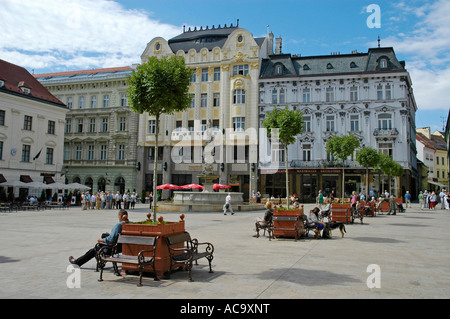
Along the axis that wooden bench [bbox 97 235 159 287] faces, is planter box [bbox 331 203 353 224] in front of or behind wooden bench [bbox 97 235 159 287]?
behind

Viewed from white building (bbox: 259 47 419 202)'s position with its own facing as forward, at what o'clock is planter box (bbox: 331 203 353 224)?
The planter box is roughly at 12 o'clock from the white building.

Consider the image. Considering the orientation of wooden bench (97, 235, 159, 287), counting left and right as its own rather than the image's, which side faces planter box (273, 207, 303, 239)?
back

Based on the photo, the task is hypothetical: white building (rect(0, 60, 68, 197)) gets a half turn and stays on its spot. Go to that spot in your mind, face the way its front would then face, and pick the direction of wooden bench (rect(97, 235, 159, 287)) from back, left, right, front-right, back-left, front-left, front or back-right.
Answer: back-left

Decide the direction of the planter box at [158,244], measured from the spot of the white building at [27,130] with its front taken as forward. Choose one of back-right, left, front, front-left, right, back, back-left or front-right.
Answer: front-right

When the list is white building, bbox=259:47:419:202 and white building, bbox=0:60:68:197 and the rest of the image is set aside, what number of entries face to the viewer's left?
0

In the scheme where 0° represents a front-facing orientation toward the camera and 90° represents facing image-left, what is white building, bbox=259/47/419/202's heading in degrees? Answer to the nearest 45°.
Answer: approximately 0°

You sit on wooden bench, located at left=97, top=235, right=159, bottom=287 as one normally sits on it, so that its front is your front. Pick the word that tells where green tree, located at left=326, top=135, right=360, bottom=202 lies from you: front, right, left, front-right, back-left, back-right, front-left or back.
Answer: back

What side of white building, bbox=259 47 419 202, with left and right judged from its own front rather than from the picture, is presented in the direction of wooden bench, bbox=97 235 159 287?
front

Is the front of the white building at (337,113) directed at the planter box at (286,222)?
yes

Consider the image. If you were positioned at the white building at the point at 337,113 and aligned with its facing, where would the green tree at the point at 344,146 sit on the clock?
The green tree is roughly at 12 o'clock from the white building.

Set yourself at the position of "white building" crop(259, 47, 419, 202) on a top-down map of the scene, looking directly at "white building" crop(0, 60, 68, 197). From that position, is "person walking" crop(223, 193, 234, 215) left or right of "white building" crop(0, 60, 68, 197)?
left

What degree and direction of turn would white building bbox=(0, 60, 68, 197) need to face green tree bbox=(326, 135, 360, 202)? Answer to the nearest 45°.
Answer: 0° — it already faces it

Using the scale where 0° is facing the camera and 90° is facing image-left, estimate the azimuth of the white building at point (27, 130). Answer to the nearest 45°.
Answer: approximately 315°

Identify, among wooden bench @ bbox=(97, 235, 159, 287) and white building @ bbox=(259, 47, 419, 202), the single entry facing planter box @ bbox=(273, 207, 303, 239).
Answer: the white building

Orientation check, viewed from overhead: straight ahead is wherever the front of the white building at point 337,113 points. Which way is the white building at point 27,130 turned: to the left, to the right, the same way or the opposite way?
to the left

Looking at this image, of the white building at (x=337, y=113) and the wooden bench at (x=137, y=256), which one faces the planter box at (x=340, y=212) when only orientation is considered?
the white building
